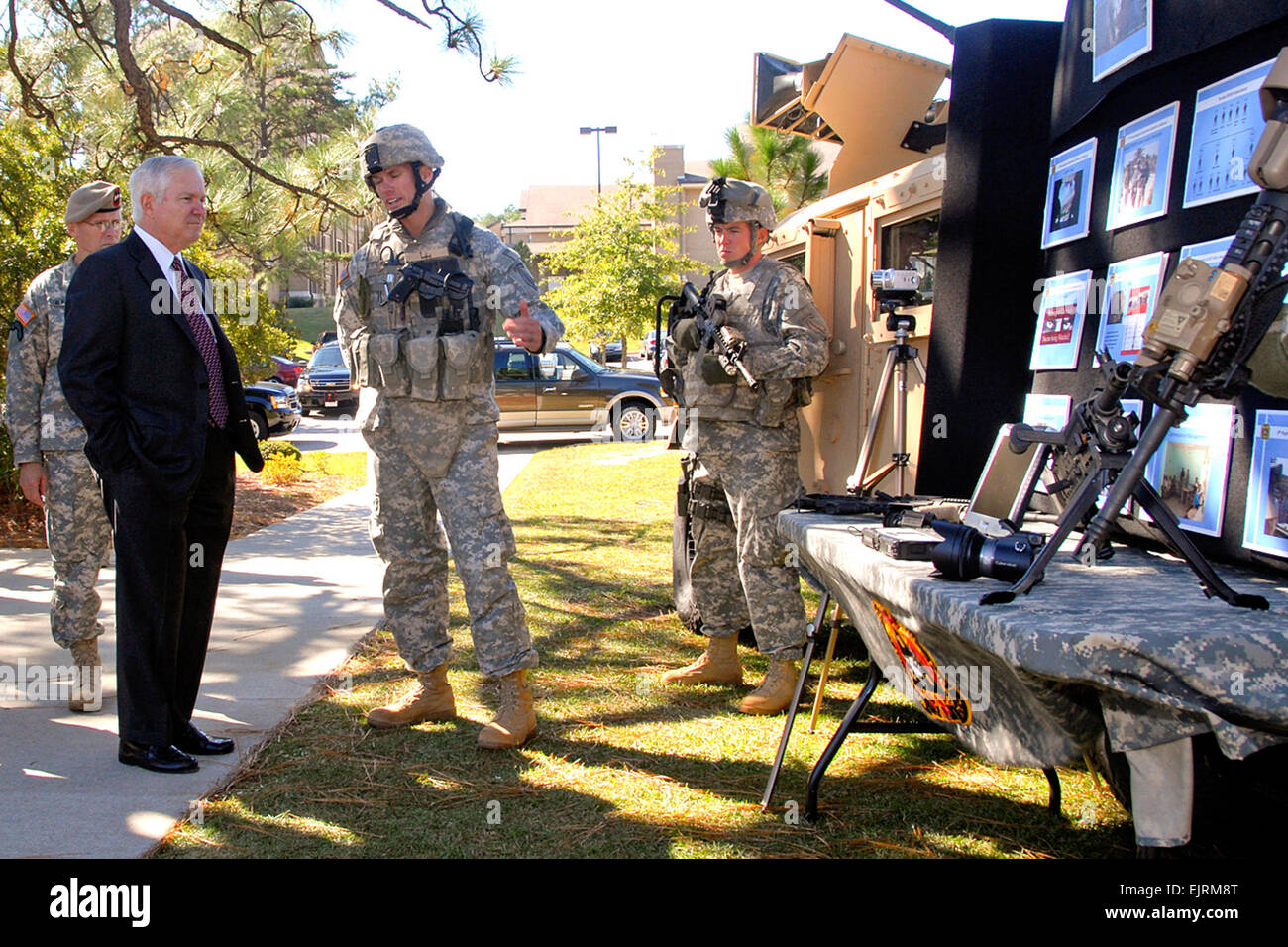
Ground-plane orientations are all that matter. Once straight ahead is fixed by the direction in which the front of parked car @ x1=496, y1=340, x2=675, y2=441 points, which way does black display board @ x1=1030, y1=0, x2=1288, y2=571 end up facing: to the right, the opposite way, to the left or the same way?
the opposite way

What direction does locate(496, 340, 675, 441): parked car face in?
to the viewer's right

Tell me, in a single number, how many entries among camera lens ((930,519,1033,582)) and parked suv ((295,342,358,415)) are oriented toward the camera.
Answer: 1

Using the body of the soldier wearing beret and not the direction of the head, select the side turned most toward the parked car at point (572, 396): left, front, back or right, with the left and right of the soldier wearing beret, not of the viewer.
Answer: left

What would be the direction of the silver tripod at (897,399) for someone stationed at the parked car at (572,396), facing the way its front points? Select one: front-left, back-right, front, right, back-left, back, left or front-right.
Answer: right

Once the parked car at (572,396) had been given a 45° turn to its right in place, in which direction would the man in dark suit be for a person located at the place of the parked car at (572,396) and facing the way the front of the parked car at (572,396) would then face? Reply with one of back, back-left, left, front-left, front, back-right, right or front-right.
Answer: front-right

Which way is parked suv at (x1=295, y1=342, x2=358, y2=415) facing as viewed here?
toward the camera

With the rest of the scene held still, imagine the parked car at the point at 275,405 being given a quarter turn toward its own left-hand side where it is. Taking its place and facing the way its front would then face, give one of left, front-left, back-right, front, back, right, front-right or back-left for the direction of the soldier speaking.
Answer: back-right

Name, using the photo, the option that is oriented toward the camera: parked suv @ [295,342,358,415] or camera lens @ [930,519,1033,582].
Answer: the parked suv

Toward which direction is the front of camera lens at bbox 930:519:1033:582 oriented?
to the viewer's left

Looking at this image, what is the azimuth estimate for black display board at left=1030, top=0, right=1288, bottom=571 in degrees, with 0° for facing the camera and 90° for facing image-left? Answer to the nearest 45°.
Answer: approximately 45°

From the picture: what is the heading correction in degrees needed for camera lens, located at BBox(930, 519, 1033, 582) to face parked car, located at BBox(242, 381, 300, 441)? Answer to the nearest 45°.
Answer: approximately 45° to its right

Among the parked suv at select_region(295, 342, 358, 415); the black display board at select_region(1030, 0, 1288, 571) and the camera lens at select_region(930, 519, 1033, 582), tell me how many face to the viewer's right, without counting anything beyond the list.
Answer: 0

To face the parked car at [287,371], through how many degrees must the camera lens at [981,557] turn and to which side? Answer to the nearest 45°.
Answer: approximately 45° to its right

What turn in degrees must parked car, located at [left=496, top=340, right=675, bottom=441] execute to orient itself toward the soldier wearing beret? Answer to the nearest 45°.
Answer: approximately 90° to its right

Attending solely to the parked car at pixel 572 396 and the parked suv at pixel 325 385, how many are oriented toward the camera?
1
